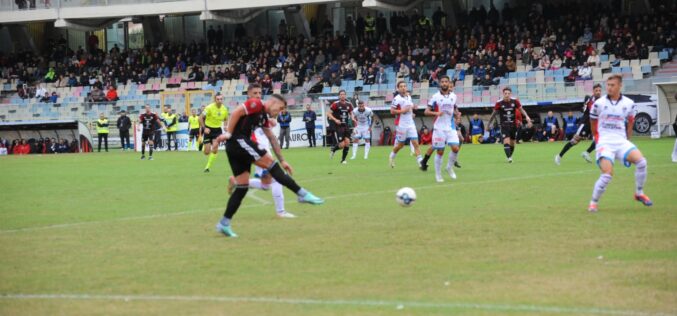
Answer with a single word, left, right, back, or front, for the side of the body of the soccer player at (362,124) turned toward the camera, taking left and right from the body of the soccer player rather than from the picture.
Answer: front

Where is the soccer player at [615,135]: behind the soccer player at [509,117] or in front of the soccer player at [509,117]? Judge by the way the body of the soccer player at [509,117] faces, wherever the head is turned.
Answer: in front

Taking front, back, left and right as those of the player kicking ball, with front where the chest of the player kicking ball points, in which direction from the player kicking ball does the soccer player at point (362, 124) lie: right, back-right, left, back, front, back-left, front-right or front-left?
left

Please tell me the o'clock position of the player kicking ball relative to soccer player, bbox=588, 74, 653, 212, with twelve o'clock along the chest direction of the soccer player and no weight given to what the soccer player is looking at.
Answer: The player kicking ball is roughly at 2 o'clock from the soccer player.

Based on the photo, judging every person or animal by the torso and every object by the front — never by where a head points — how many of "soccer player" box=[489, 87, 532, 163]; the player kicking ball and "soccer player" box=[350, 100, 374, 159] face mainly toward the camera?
2

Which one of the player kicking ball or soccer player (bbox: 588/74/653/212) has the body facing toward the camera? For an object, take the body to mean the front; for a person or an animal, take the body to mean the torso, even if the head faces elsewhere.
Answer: the soccer player

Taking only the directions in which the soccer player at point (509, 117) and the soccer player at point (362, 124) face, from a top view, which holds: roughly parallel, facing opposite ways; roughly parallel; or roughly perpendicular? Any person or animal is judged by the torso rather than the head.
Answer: roughly parallel

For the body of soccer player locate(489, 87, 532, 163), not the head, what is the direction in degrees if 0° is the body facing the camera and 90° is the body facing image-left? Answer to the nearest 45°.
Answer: approximately 0°

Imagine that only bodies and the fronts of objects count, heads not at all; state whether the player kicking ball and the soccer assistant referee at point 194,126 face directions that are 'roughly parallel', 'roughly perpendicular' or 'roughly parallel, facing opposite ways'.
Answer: roughly perpendicular

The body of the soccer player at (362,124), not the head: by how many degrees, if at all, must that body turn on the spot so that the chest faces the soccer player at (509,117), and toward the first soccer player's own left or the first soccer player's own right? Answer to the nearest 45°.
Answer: approximately 45° to the first soccer player's own left

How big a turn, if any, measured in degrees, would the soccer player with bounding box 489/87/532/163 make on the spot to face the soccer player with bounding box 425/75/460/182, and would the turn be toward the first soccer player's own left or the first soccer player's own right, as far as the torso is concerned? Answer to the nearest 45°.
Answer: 0° — they already face them

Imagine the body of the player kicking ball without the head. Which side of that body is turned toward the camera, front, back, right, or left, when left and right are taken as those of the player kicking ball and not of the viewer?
right

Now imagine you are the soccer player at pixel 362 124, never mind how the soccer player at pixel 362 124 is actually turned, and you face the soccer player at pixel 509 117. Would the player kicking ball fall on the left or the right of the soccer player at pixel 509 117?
right

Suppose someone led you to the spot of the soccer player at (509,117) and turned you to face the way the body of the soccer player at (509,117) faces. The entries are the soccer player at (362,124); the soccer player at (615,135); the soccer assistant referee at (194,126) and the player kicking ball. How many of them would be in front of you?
2
